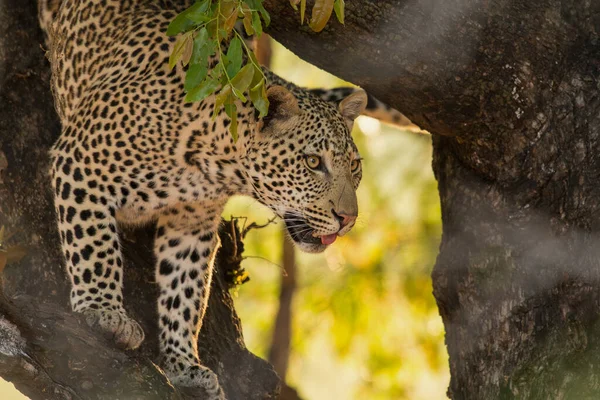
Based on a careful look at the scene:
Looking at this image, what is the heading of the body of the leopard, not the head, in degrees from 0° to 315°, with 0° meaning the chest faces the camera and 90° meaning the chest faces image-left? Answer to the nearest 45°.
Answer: approximately 315°
